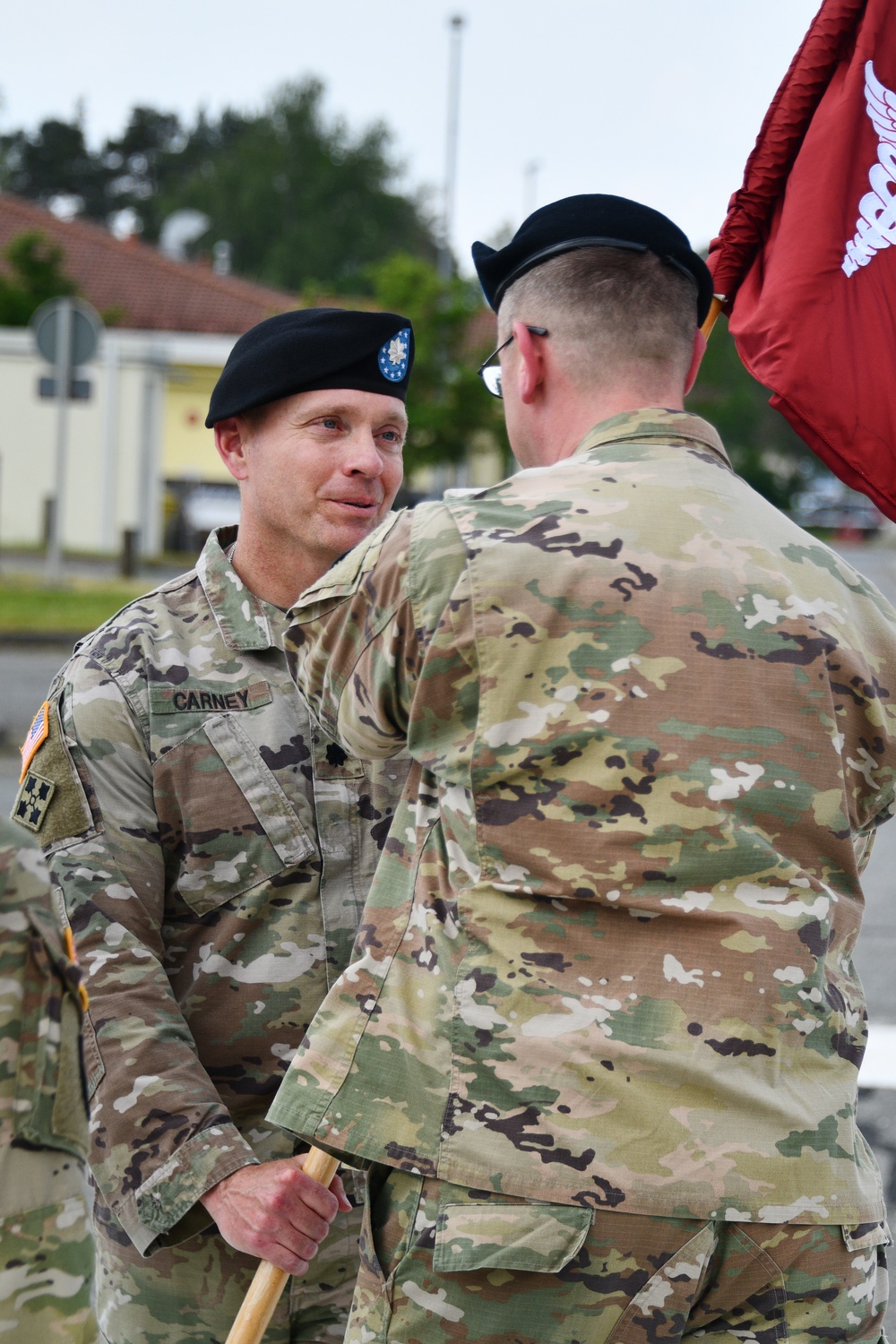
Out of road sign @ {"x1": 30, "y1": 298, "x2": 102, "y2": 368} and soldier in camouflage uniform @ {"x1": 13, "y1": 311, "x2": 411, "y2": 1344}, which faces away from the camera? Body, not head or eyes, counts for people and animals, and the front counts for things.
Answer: the road sign

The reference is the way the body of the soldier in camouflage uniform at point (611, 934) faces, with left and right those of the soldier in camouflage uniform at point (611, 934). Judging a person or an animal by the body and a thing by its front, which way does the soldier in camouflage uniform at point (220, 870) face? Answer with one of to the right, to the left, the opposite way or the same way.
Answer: the opposite way

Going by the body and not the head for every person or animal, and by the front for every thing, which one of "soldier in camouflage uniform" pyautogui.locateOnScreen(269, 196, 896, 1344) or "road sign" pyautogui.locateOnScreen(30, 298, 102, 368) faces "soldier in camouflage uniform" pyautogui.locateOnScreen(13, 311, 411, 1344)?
"soldier in camouflage uniform" pyautogui.locateOnScreen(269, 196, 896, 1344)

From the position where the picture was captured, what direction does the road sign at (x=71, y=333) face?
facing away from the viewer

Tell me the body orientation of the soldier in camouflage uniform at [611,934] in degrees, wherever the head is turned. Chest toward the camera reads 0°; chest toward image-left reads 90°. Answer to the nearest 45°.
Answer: approximately 135°

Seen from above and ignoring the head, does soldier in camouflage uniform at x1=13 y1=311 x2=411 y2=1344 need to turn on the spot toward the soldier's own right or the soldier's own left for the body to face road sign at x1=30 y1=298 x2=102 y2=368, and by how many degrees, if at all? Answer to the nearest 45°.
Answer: approximately 135° to the soldier's own left

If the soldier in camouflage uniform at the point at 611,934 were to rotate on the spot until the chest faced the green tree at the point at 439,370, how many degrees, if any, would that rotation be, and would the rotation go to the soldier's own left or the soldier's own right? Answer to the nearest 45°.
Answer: approximately 45° to the soldier's own right

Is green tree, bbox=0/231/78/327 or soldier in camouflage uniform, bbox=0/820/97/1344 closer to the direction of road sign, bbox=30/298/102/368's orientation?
the green tree

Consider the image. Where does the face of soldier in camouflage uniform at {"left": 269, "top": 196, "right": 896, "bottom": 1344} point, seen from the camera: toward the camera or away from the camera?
away from the camera

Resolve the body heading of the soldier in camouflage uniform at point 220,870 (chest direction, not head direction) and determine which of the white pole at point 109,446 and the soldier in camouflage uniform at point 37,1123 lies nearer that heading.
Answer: the soldier in camouflage uniform

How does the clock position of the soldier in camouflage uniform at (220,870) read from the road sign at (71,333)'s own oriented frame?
The soldier in camouflage uniform is roughly at 6 o'clock from the road sign.

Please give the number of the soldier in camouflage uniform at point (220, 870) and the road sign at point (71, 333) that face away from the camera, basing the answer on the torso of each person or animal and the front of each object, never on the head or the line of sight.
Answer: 1

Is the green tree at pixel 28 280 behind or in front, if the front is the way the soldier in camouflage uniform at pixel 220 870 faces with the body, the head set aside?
behind

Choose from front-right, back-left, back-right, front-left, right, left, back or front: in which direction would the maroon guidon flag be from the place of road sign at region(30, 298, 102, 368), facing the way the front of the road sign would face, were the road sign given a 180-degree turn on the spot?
front
